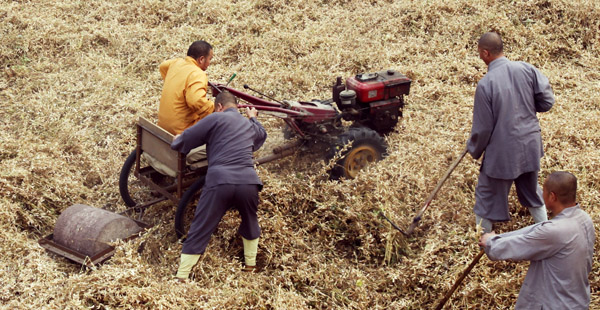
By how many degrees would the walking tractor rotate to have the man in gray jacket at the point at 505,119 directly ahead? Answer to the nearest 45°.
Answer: approximately 90° to its right

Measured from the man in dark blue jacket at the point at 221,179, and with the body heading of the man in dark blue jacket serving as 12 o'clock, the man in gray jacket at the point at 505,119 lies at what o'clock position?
The man in gray jacket is roughly at 3 o'clock from the man in dark blue jacket.

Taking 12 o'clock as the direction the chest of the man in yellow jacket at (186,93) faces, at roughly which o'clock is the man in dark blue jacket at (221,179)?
The man in dark blue jacket is roughly at 4 o'clock from the man in yellow jacket.

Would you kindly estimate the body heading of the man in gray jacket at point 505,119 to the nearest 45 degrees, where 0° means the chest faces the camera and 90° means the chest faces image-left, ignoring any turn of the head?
approximately 135°

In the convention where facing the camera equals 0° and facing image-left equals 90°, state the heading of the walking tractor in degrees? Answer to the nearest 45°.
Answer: approximately 225°

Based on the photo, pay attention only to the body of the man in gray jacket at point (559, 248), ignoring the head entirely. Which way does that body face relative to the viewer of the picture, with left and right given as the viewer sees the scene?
facing away from the viewer and to the left of the viewer

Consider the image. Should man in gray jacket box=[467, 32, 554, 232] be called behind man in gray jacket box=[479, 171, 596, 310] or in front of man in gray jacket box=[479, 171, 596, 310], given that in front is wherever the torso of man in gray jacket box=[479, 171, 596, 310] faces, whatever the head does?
in front

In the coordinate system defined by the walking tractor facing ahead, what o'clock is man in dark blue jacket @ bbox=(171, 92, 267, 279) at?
The man in dark blue jacket is roughly at 4 o'clock from the walking tractor.

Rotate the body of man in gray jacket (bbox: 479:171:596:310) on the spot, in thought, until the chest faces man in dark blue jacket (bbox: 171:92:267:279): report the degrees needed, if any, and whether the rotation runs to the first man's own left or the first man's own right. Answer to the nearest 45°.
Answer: approximately 45° to the first man's own left

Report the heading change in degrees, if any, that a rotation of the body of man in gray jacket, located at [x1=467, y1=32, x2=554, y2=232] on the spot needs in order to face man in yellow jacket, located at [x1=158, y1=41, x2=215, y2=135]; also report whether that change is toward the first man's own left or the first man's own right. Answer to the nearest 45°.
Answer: approximately 45° to the first man's own left

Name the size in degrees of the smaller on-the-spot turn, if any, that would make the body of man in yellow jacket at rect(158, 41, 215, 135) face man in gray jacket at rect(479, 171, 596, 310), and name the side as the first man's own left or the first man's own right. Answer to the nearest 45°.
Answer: approximately 90° to the first man's own right

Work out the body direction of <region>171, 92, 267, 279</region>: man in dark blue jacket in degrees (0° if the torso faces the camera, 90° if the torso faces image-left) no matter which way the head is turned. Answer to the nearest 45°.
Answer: approximately 180°

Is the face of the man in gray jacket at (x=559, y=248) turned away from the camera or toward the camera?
away from the camera

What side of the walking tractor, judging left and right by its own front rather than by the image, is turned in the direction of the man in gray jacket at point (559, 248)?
right

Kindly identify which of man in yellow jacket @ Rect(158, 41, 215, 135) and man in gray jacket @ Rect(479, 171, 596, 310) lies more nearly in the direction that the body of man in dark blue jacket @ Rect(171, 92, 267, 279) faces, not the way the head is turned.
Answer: the man in yellow jacket
